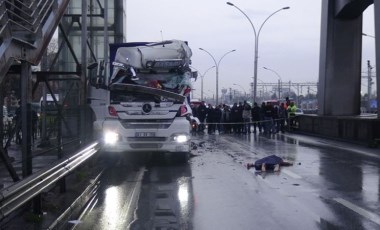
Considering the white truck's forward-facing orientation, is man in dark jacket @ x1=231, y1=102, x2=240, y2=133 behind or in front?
behind

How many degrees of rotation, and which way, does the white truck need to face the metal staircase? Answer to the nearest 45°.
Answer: approximately 45° to its right

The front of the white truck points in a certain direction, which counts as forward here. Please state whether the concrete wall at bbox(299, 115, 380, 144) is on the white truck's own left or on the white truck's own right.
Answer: on the white truck's own left

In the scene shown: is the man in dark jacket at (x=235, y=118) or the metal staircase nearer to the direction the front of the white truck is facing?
the metal staircase

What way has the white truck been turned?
toward the camera

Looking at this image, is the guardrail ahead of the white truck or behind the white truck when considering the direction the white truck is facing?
ahead

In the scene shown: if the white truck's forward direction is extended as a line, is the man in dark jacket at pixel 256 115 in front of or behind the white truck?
behind

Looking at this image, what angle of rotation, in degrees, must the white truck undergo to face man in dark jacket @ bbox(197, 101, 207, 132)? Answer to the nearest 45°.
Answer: approximately 180°
